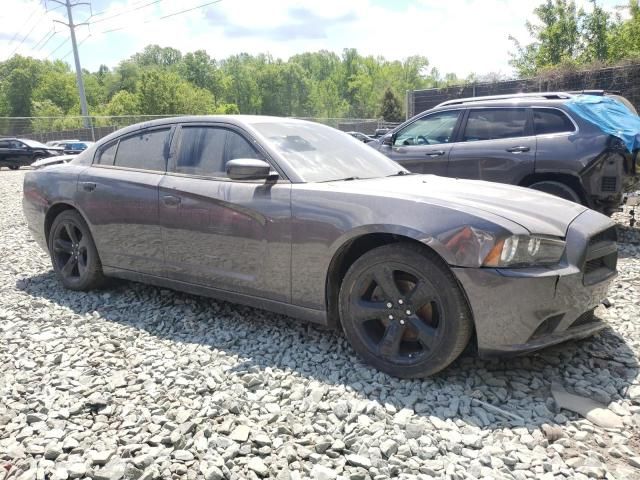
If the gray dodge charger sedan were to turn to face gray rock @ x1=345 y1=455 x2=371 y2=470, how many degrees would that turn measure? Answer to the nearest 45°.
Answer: approximately 45° to its right

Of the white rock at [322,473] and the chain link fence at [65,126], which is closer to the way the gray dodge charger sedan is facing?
the white rock

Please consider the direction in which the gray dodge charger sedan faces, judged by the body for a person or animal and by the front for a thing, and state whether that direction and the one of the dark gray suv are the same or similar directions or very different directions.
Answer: very different directions

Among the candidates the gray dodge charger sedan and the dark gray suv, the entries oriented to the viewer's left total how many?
1

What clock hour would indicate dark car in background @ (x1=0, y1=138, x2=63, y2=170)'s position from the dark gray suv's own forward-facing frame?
The dark car in background is roughly at 1 o'clock from the dark gray suv.

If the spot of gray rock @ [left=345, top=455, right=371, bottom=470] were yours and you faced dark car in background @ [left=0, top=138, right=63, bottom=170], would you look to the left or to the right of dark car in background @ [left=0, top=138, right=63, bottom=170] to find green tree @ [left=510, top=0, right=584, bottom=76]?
right

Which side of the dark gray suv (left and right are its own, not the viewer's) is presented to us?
left

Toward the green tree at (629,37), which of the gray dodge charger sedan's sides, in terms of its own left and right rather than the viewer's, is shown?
left

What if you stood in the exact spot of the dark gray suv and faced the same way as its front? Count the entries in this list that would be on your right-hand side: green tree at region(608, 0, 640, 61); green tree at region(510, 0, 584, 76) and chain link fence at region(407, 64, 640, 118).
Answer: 3

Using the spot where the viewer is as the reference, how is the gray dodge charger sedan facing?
facing the viewer and to the right of the viewer

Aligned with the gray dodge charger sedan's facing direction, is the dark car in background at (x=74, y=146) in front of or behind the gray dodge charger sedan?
behind

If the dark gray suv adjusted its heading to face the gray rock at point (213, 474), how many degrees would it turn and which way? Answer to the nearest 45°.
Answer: approximately 90° to its left

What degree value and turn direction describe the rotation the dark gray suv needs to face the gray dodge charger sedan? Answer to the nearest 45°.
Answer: approximately 90° to its left

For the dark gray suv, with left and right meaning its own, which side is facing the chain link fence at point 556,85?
right

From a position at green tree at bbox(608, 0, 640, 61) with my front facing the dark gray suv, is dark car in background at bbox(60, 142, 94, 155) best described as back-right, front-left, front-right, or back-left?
front-right

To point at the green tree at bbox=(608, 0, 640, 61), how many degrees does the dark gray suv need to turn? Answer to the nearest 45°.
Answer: approximately 90° to its right

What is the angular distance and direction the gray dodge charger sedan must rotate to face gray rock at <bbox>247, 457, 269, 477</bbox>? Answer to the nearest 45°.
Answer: approximately 45° to its right
